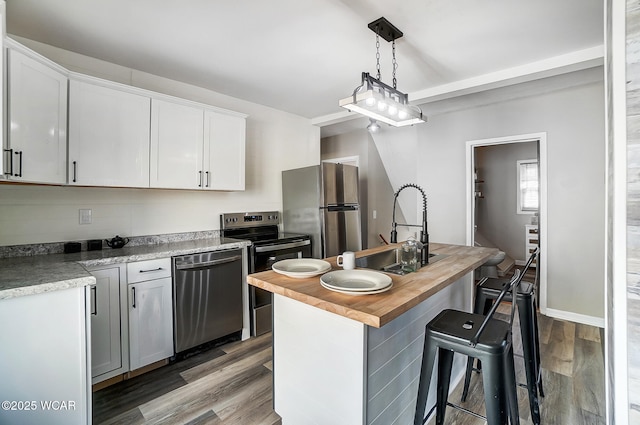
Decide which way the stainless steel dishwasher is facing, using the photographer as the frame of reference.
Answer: facing the viewer and to the right of the viewer

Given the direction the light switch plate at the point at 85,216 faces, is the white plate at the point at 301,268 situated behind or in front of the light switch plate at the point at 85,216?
in front

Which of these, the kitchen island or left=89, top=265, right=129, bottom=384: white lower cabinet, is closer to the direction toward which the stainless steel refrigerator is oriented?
the kitchen island

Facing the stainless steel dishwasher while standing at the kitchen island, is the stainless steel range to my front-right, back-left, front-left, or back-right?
front-right

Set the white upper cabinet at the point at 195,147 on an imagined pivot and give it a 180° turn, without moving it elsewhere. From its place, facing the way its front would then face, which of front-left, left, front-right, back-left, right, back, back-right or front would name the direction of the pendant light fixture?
back

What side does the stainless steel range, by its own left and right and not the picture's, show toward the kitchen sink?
front

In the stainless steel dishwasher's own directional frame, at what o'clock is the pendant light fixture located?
The pendant light fixture is roughly at 12 o'clock from the stainless steel dishwasher.

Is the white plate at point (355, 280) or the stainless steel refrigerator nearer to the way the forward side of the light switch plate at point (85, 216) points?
the white plate

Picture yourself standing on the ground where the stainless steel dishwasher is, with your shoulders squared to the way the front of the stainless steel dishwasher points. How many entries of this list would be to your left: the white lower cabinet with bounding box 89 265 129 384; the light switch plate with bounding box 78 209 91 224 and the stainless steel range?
1

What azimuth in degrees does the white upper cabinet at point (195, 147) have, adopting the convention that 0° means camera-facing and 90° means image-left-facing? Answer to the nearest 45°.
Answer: approximately 315°

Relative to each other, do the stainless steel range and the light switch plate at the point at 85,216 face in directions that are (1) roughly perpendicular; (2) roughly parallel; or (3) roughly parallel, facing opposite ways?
roughly parallel

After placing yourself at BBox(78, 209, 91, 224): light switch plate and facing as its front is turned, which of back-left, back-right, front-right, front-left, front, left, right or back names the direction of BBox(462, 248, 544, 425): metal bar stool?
front-left

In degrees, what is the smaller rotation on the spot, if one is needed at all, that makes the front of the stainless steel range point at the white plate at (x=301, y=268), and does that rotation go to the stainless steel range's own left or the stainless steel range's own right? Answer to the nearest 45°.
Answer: approximately 45° to the stainless steel range's own right

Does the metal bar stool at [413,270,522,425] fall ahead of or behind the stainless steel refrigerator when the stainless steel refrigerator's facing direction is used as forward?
ahead

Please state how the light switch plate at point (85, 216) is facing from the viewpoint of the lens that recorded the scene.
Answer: facing the viewer

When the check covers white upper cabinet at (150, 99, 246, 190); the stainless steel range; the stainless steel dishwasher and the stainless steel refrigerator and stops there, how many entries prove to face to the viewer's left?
0
